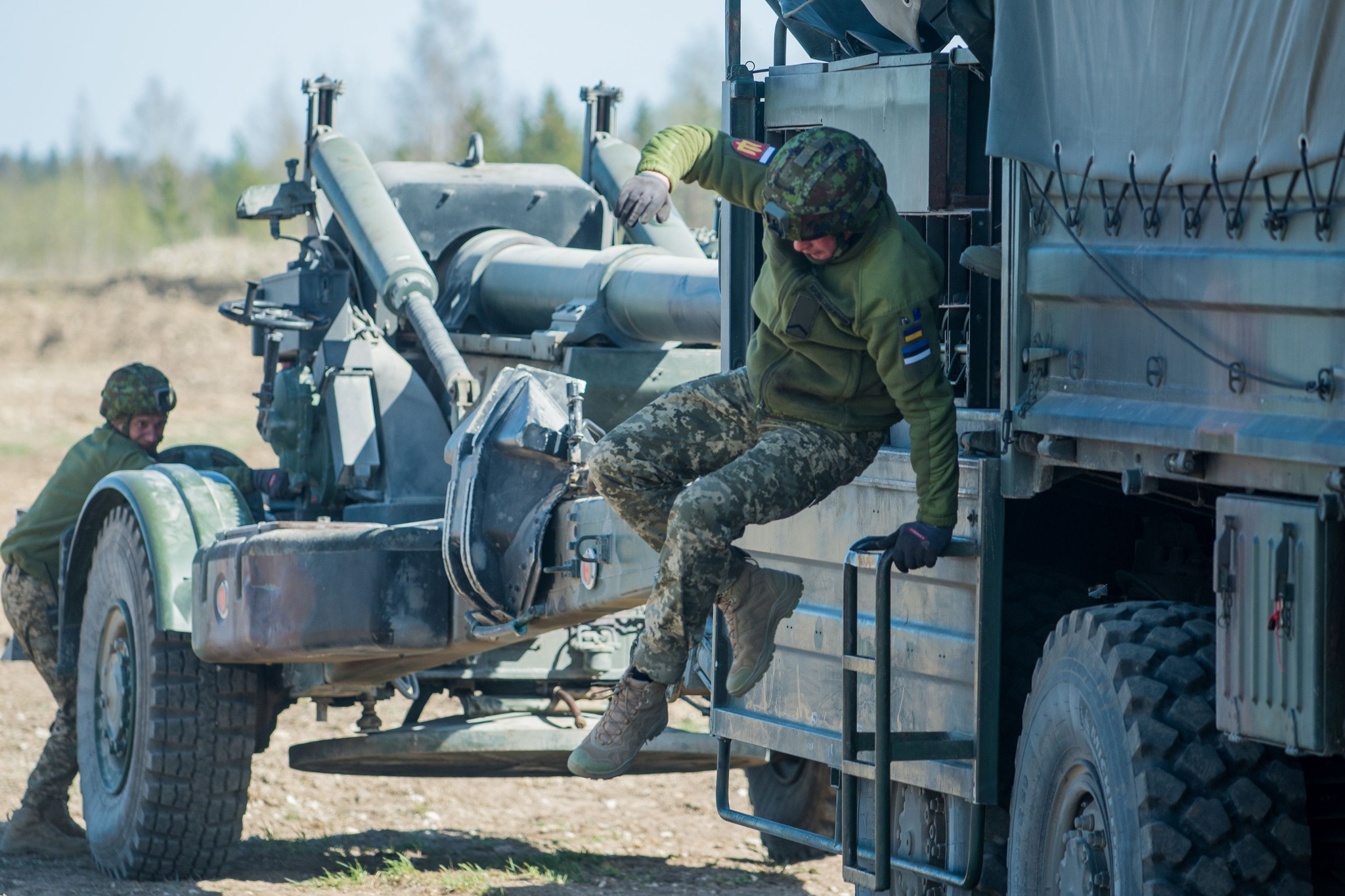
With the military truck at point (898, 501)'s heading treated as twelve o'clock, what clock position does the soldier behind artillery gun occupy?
The soldier behind artillery gun is roughly at 6 o'clock from the military truck.

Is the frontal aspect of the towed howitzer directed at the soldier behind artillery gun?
no

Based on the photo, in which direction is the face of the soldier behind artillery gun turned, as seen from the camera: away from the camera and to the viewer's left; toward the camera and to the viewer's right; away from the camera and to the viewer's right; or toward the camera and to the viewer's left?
toward the camera and to the viewer's right

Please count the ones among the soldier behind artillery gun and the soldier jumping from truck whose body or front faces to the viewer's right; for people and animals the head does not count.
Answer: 1

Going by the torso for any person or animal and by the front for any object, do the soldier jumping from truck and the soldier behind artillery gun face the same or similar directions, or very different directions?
very different directions

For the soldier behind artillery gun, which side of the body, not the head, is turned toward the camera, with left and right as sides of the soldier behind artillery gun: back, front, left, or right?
right

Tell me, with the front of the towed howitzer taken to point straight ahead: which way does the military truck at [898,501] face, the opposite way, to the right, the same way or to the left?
the same way

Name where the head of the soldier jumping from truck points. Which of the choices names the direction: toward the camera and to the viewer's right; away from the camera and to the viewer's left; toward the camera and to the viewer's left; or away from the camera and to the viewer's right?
toward the camera and to the viewer's left

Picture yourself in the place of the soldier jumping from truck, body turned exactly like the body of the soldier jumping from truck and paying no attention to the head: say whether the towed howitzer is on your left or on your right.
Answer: on your right
